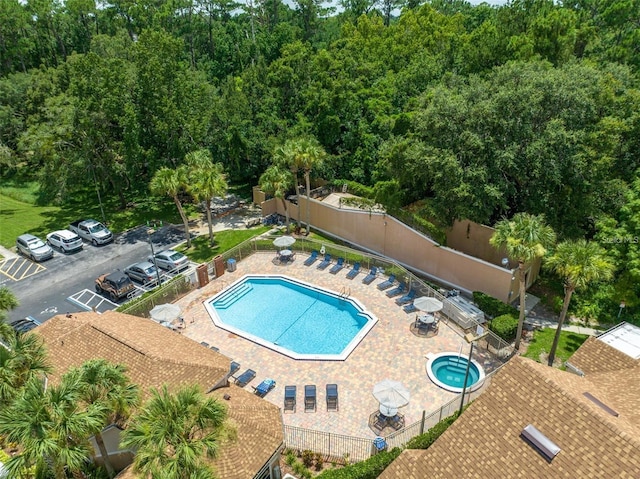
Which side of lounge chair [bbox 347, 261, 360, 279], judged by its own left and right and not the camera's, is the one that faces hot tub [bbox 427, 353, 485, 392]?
left

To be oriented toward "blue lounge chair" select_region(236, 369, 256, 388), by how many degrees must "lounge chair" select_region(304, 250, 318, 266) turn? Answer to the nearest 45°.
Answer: approximately 45° to its left

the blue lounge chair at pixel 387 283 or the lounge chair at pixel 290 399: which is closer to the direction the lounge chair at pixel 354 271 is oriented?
the lounge chair

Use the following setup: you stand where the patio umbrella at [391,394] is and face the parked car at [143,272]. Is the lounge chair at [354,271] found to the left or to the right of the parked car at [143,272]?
right

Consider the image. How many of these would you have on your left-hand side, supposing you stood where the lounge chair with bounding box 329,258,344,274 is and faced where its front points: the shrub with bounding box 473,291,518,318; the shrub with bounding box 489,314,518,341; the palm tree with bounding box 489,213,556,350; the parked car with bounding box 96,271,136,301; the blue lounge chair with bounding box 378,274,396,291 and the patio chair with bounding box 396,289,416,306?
5

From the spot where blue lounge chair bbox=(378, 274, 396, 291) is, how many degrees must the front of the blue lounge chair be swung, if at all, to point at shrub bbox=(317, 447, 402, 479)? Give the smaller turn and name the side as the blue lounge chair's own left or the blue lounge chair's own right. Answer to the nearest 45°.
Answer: approximately 45° to the blue lounge chair's own left

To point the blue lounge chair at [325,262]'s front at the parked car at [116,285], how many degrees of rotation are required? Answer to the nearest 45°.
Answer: approximately 45° to its right
